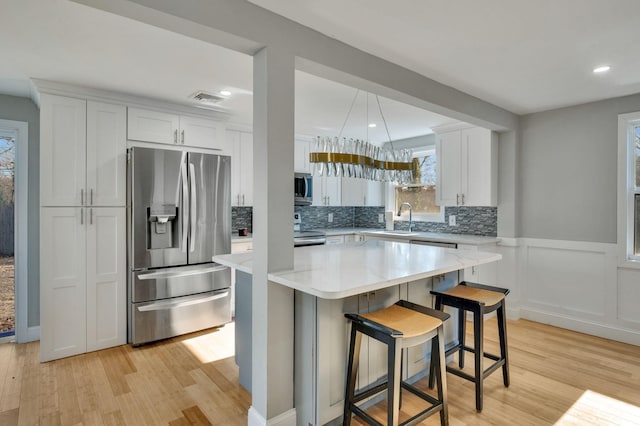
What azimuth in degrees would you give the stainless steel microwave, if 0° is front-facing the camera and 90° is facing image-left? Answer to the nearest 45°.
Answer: approximately 315°

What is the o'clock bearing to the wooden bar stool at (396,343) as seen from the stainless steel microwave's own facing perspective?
The wooden bar stool is roughly at 1 o'clock from the stainless steel microwave.

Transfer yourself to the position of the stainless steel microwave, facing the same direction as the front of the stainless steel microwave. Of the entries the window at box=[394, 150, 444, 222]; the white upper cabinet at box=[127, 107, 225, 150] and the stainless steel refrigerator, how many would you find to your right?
2

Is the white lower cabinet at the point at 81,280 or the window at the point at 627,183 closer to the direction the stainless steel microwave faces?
the window

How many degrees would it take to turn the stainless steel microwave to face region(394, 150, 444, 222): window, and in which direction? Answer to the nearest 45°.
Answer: approximately 45° to its left

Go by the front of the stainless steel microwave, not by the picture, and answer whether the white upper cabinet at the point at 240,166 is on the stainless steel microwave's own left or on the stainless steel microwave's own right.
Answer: on the stainless steel microwave's own right

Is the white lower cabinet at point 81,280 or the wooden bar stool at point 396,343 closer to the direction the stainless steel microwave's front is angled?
the wooden bar stool

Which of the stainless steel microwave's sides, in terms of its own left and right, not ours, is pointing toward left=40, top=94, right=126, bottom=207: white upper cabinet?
right

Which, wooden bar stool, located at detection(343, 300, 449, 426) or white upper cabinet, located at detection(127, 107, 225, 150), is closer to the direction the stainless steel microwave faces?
the wooden bar stool

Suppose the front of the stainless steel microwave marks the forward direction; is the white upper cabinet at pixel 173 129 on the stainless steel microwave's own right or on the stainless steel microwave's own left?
on the stainless steel microwave's own right

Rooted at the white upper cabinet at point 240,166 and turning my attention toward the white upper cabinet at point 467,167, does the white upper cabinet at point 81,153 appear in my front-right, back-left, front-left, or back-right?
back-right

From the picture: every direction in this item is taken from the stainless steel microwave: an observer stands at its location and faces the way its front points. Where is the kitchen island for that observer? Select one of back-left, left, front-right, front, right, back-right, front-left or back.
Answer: front-right

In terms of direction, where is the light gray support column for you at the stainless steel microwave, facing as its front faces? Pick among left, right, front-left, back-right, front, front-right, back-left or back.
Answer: front-right
